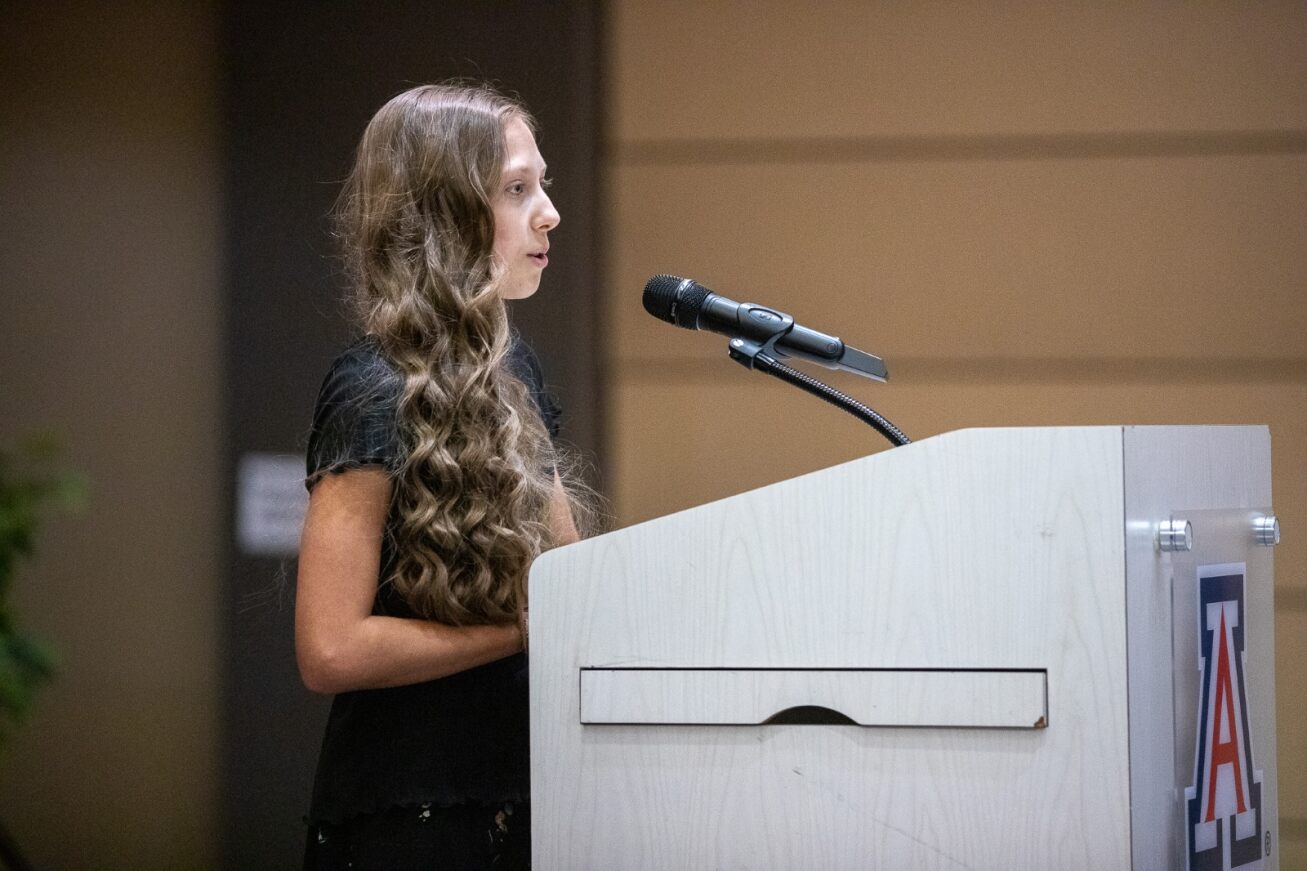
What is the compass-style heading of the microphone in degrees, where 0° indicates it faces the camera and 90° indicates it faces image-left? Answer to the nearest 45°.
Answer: approximately 90°

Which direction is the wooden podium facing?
to the viewer's right

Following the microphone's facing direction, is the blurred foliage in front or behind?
in front

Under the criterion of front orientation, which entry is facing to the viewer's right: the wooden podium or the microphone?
the wooden podium

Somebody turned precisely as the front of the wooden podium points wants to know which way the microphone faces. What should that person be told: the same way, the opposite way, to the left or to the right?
the opposite way
